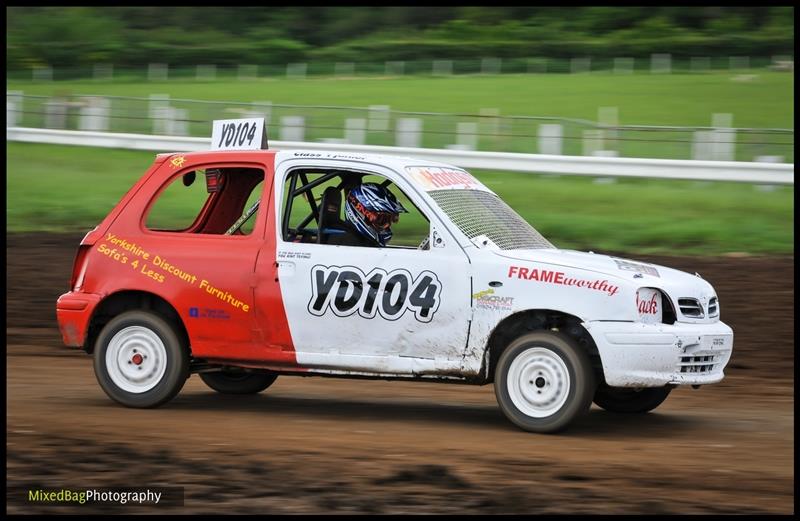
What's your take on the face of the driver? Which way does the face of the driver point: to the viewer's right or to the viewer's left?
to the viewer's right

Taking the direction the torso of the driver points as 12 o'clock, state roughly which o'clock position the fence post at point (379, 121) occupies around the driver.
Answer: The fence post is roughly at 9 o'clock from the driver.

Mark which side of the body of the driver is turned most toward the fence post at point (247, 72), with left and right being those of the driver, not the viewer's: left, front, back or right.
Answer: left

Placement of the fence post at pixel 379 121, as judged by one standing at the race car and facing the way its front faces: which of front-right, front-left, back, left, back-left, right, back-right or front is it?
back-left

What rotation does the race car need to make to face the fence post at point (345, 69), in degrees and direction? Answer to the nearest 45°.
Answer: approximately 135° to its left

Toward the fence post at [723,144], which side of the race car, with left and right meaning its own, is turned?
left

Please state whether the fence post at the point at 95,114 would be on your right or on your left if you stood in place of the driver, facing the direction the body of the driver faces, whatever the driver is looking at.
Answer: on your left

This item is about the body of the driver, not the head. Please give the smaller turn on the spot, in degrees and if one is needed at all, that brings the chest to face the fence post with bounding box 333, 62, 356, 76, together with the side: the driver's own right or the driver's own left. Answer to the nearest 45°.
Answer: approximately 90° to the driver's own left

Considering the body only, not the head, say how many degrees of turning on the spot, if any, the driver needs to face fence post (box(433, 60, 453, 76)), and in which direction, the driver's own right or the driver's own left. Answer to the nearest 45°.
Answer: approximately 90° to the driver's own left

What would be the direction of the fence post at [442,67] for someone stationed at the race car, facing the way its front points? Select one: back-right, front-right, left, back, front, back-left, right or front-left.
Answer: back-left

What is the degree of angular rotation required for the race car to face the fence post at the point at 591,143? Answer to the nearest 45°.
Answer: approximately 135° to its left

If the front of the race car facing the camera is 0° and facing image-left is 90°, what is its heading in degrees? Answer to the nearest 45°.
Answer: approximately 315°

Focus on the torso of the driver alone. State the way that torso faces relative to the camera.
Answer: to the viewer's right
